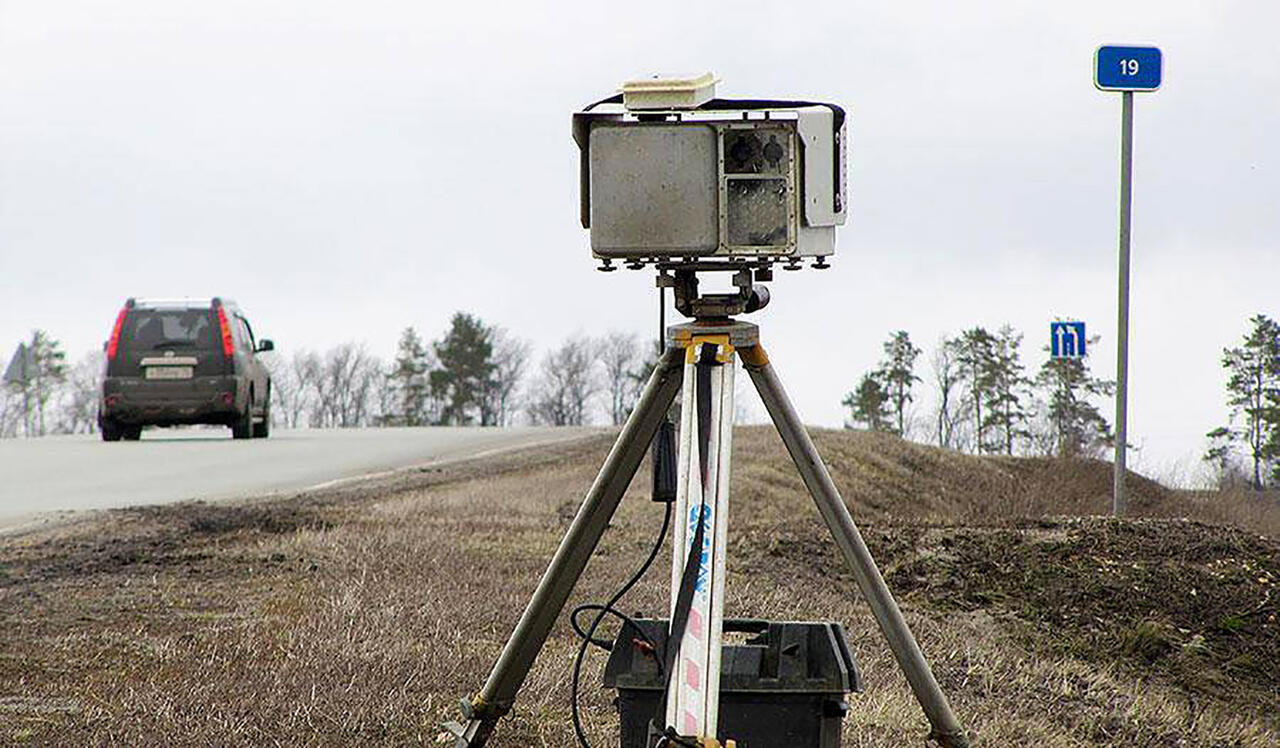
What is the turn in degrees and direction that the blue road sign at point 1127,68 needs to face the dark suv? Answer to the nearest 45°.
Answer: approximately 90° to its right

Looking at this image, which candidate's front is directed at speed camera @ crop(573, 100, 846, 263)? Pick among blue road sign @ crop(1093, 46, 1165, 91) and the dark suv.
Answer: the blue road sign

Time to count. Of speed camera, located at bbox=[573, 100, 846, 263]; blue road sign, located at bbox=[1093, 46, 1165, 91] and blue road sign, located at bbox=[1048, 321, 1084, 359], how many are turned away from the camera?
0

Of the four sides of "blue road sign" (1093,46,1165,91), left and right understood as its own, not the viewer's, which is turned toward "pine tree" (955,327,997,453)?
back

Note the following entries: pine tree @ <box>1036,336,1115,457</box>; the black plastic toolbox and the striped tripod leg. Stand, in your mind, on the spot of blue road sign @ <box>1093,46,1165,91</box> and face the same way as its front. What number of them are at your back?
1

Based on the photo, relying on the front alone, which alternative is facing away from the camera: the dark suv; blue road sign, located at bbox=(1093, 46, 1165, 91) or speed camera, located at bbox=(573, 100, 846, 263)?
the dark suv

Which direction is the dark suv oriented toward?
away from the camera

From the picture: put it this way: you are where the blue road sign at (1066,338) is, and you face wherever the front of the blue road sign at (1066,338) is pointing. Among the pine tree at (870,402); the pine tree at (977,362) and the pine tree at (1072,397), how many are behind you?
3

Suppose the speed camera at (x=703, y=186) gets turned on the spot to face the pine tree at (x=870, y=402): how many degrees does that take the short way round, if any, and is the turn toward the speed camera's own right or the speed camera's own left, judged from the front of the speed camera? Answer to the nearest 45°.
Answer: approximately 180°

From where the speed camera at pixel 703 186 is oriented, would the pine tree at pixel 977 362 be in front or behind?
behind

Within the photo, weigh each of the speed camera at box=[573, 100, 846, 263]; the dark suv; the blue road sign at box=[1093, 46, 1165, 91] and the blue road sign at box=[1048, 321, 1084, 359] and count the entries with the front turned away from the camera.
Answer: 1

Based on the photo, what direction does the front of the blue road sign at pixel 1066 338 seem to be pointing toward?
toward the camera

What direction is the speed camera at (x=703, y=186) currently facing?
toward the camera

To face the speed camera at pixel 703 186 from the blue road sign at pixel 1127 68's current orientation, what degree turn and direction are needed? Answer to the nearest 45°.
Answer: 0° — it already faces it

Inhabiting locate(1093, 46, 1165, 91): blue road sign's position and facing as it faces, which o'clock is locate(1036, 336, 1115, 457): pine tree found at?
The pine tree is roughly at 6 o'clock from the blue road sign.

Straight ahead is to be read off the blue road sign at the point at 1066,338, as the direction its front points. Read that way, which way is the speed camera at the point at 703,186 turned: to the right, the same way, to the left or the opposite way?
the same way

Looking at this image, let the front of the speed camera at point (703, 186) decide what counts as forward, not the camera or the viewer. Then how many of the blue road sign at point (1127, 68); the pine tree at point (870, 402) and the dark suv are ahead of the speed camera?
0

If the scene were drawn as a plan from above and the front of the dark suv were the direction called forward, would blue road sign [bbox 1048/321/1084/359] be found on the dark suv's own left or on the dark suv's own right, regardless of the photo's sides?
on the dark suv's own right

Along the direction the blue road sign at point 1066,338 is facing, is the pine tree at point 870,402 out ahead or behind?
behind
